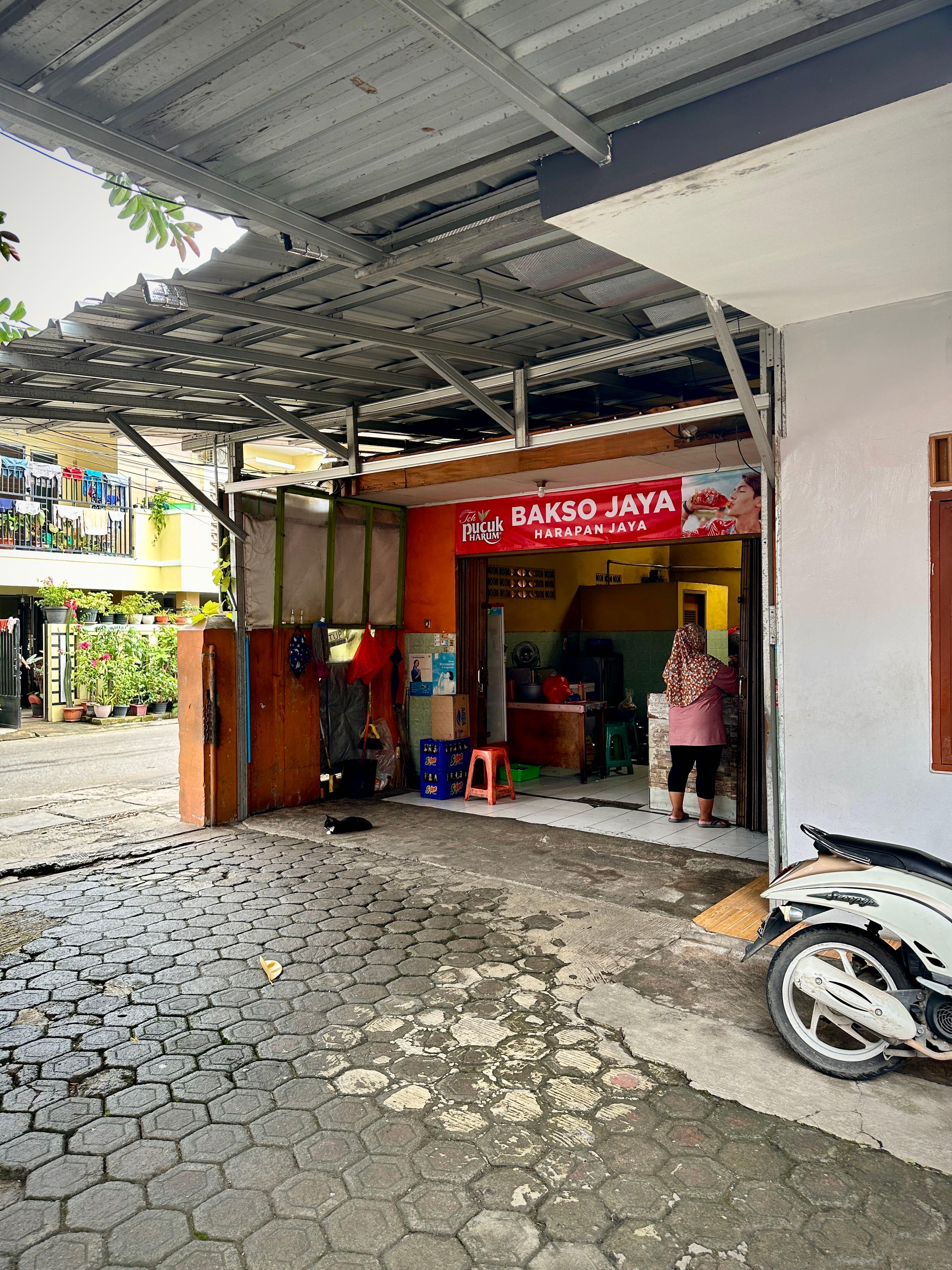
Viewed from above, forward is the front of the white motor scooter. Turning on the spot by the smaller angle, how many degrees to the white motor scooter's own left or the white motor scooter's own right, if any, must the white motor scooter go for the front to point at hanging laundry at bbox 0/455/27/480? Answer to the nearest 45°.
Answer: approximately 135° to the white motor scooter's own left

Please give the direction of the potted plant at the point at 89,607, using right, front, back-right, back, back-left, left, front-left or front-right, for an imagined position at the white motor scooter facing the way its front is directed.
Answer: back-left

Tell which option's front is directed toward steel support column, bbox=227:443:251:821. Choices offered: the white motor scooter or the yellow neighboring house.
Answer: the yellow neighboring house

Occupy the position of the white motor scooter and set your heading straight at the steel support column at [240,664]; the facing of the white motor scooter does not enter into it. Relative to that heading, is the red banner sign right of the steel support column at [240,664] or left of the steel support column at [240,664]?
right

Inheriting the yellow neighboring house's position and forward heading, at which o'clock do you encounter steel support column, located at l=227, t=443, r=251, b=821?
The steel support column is roughly at 12 o'clock from the yellow neighboring house.

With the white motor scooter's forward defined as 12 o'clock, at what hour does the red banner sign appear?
The red banner sign is roughly at 8 o'clock from the white motor scooter.

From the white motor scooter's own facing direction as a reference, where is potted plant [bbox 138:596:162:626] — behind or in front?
behind

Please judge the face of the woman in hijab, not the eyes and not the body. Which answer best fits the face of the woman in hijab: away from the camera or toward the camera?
away from the camera

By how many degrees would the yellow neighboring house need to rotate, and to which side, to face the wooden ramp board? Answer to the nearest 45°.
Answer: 0° — it already faces it
